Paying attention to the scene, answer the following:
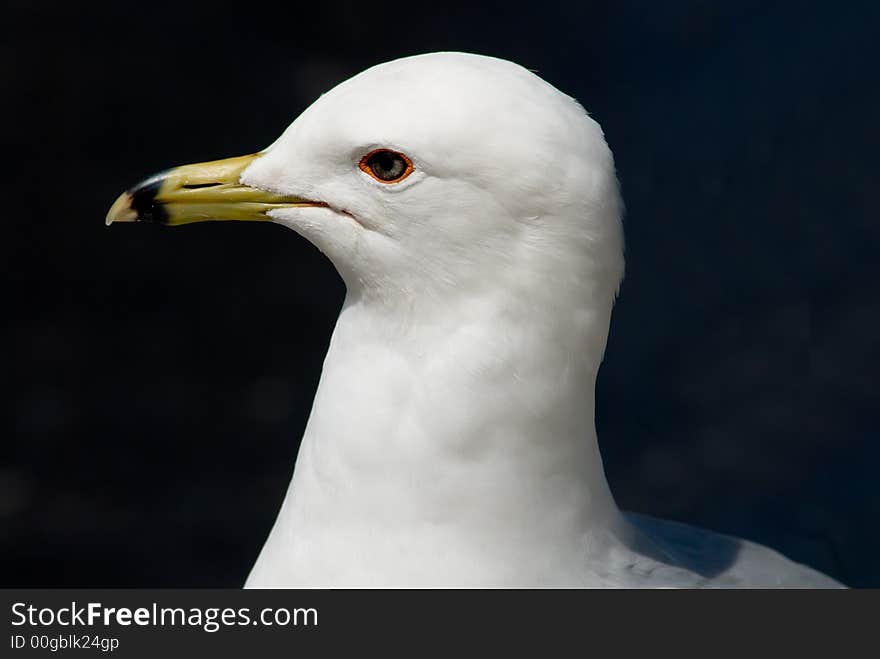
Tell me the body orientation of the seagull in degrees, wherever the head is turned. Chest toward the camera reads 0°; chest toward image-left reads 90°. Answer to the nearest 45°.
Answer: approximately 90°
